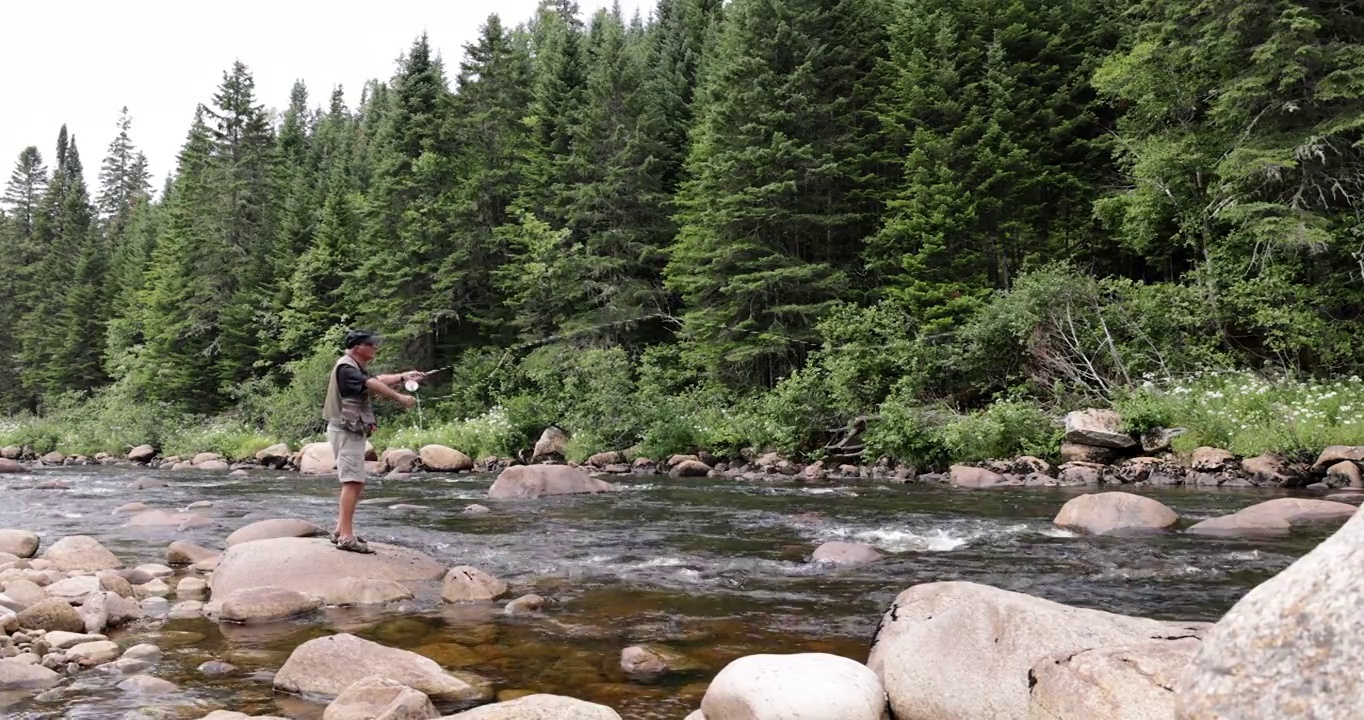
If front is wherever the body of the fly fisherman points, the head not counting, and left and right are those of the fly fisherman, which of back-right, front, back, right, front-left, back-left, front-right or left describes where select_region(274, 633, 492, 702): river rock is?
right

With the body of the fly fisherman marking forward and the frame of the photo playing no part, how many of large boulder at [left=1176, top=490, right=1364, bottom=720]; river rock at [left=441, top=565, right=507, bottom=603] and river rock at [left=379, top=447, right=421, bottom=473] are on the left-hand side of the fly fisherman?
1

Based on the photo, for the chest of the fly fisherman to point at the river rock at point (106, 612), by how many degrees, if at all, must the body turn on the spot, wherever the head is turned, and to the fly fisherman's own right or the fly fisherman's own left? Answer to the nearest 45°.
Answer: approximately 135° to the fly fisherman's own right

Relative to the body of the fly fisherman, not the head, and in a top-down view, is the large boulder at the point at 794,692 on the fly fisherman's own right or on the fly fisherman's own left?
on the fly fisherman's own right

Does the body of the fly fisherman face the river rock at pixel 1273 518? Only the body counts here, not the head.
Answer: yes

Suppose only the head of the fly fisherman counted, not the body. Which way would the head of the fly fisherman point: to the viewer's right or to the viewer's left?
to the viewer's right

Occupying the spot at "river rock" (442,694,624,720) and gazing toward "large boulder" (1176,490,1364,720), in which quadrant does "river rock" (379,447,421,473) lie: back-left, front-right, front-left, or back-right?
back-left

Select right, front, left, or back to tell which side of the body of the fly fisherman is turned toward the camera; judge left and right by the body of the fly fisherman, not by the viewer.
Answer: right

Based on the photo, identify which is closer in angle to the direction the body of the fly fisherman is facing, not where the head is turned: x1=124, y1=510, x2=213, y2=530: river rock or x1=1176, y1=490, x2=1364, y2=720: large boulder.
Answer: the large boulder
